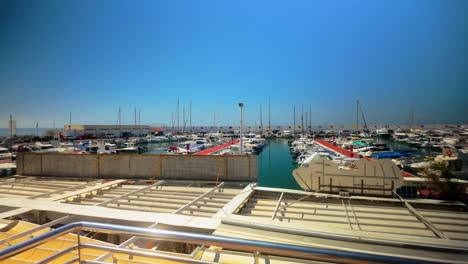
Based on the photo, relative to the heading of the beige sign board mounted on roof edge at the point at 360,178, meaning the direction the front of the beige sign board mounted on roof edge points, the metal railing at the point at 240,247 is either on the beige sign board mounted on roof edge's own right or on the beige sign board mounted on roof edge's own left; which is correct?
on the beige sign board mounted on roof edge's own left

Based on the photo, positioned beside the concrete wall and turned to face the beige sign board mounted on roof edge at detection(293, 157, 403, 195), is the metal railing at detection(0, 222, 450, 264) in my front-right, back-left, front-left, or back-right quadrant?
front-right

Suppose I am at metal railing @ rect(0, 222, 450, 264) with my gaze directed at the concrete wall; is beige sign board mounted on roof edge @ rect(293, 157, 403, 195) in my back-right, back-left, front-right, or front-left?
front-right

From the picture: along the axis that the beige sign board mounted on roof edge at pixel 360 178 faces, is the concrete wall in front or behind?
in front

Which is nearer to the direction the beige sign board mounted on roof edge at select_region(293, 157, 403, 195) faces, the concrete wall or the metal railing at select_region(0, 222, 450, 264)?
the concrete wall
